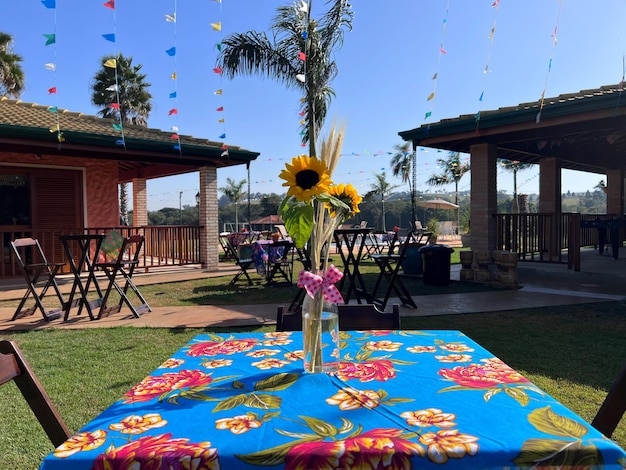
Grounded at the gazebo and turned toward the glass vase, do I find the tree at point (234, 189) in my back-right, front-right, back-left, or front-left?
back-right

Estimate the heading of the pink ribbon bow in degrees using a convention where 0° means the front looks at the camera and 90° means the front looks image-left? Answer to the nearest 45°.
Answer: approximately 0°

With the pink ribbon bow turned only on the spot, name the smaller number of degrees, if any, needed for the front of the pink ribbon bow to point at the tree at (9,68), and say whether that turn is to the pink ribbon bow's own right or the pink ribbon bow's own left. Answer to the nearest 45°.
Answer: approximately 135° to the pink ribbon bow's own right

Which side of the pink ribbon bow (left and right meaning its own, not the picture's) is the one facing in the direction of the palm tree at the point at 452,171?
back

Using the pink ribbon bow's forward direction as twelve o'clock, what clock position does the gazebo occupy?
The gazebo is roughly at 7 o'clock from the pink ribbon bow.

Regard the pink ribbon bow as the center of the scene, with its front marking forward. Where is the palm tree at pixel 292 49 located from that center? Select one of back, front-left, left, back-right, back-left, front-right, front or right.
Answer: back

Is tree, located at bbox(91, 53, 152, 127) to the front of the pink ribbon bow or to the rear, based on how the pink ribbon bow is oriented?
to the rear

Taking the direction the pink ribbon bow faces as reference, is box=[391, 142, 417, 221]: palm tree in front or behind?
behind
